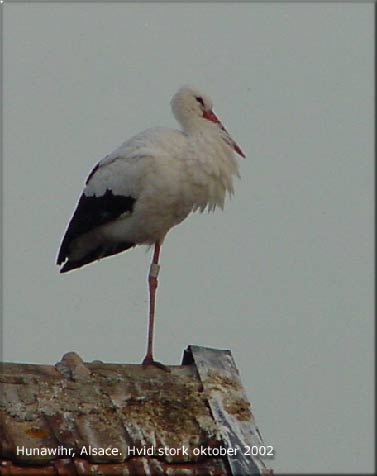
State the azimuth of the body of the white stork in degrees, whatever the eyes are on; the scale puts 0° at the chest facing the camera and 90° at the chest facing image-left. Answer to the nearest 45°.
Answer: approximately 270°
